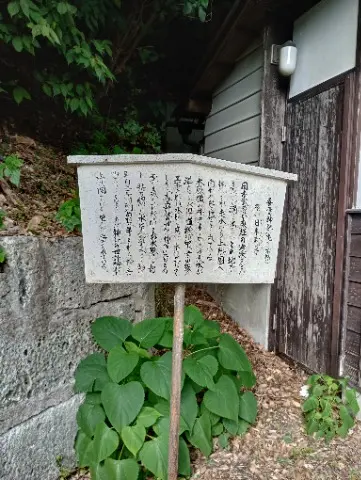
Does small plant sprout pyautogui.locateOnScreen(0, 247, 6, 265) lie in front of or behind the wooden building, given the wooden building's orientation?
in front

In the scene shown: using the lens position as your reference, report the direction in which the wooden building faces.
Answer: facing the viewer and to the left of the viewer

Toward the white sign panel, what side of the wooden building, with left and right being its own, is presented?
front
